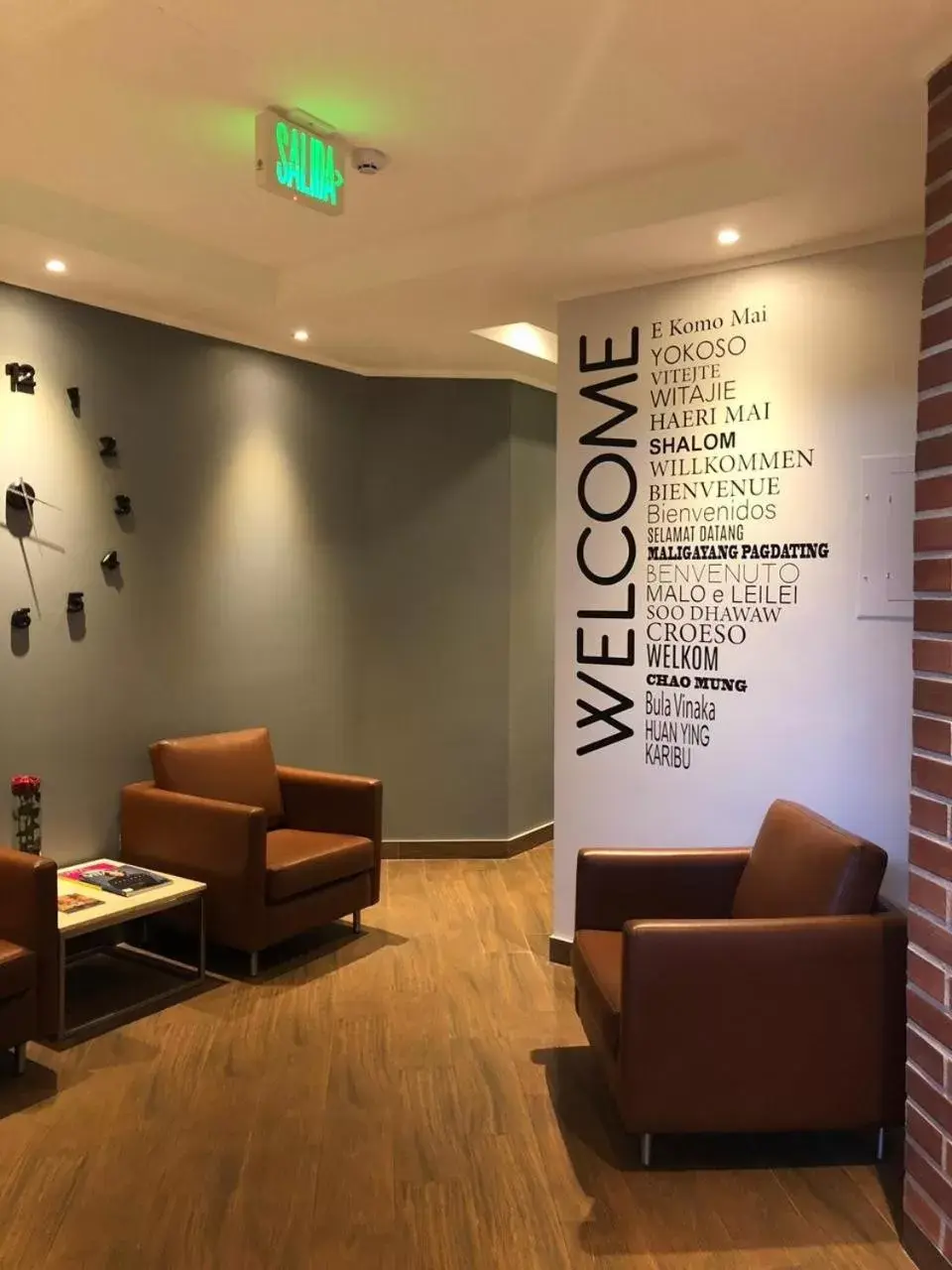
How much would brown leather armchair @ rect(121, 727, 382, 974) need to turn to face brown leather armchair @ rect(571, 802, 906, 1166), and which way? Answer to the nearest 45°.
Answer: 0° — it already faces it

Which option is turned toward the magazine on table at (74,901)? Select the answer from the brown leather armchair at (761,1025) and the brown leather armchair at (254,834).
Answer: the brown leather armchair at (761,1025)

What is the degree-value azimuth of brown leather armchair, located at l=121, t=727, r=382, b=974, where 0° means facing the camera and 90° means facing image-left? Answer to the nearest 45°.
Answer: approximately 315°

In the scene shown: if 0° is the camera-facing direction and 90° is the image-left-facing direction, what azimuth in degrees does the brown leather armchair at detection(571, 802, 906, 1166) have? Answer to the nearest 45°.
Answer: approximately 90°

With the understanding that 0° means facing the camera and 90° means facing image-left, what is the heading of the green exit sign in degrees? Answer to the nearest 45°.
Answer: approximately 315°

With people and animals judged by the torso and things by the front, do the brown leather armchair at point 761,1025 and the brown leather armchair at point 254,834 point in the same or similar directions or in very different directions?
very different directions
